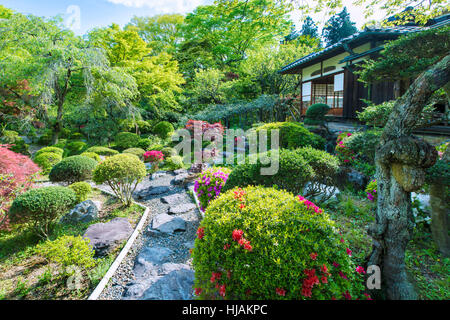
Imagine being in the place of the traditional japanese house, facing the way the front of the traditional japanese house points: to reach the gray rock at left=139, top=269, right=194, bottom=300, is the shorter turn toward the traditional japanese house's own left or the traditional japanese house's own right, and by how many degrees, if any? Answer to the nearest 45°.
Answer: approximately 45° to the traditional japanese house's own left

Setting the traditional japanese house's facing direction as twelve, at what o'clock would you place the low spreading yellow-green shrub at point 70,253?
The low spreading yellow-green shrub is roughly at 11 o'clock from the traditional japanese house.

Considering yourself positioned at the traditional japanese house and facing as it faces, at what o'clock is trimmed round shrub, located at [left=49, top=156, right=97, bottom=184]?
The trimmed round shrub is roughly at 12 o'clock from the traditional japanese house.

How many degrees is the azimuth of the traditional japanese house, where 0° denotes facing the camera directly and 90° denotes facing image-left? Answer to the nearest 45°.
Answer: approximately 45°

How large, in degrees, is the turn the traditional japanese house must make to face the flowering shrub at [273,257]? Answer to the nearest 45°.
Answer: approximately 45° to its left

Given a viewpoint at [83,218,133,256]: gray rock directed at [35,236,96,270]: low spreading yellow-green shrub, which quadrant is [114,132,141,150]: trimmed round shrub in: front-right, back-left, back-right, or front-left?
back-right

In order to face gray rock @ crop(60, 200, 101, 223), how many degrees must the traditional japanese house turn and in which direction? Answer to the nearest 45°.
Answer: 0° — it already faces it

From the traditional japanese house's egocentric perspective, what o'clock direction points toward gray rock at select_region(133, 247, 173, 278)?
The gray rock is roughly at 11 o'clock from the traditional japanese house.
